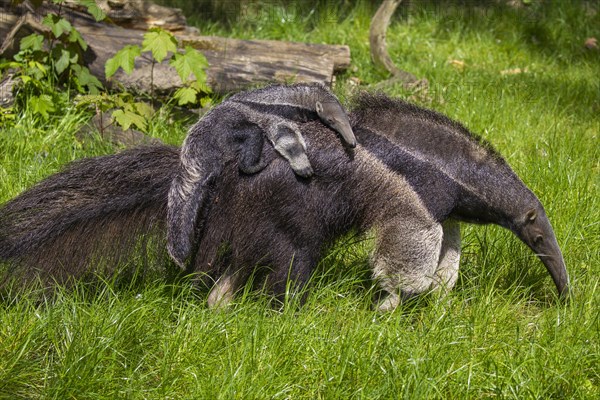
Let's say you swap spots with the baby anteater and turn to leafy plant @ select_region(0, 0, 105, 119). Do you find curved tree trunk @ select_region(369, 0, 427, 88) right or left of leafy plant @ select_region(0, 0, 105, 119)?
right

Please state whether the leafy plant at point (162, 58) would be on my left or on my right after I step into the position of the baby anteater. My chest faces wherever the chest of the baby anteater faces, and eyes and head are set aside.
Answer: on my left

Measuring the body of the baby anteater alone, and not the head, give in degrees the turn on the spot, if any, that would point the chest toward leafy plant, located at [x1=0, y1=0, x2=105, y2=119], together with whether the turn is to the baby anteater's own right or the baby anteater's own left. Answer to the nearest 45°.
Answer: approximately 135° to the baby anteater's own left

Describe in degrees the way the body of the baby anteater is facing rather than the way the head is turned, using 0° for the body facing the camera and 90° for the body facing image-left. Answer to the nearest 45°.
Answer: approximately 270°

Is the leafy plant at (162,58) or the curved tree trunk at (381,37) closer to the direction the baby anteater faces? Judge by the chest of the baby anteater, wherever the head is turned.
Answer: the curved tree trunk

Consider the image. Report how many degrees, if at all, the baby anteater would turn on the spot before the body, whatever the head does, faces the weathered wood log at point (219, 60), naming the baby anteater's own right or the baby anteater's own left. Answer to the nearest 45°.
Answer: approximately 90° to the baby anteater's own left

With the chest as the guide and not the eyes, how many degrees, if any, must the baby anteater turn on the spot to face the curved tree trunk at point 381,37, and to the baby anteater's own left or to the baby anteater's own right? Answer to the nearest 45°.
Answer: approximately 90° to the baby anteater's own left
